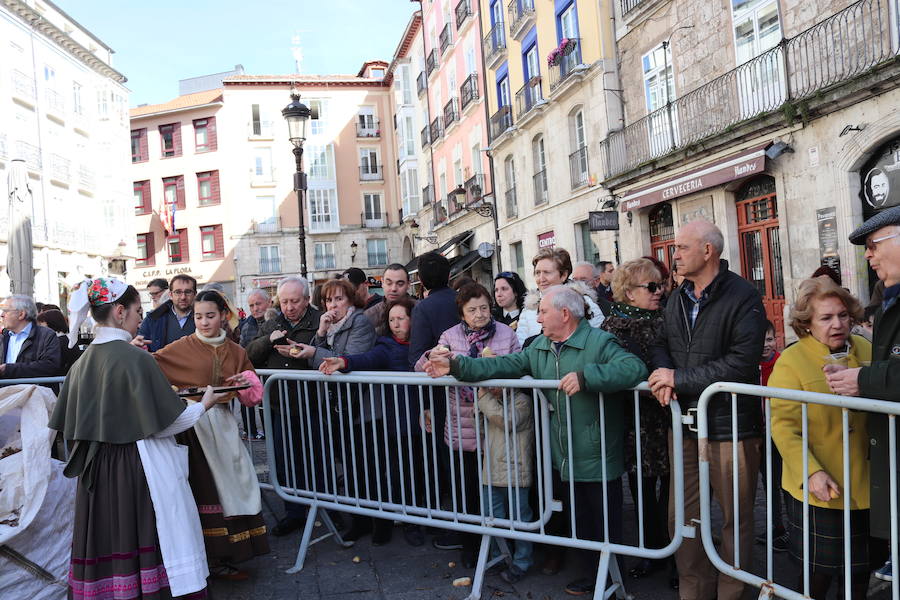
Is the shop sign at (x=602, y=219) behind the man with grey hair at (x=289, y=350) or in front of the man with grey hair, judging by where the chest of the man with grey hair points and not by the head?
behind

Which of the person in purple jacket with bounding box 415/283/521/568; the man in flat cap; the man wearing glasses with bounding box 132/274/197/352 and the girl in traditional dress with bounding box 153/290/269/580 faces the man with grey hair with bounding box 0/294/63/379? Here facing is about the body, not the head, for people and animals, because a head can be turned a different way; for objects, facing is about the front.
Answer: the man in flat cap

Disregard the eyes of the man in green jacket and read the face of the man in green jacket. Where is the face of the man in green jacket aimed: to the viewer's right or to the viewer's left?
to the viewer's left

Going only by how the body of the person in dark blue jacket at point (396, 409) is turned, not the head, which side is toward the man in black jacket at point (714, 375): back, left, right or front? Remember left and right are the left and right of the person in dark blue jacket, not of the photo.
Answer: left

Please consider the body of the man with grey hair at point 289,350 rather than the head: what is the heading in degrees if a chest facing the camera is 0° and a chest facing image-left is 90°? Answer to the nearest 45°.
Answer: approximately 45°

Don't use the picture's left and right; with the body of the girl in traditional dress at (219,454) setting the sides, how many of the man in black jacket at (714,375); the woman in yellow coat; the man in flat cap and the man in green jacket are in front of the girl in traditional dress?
4

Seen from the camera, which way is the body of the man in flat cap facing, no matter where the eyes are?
to the viewer's left

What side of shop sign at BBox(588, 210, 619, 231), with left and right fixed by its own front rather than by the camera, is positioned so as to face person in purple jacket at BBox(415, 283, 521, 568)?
front

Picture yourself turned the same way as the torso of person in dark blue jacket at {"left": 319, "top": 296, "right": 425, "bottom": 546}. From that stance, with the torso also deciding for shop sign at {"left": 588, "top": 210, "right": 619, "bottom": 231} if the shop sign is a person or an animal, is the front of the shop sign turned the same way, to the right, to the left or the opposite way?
the same way

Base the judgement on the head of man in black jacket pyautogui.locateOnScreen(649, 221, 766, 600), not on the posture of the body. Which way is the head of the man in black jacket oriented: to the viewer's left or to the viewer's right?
to the viewer's left

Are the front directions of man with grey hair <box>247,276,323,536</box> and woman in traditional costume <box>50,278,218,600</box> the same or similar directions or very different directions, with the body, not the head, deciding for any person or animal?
very different directions

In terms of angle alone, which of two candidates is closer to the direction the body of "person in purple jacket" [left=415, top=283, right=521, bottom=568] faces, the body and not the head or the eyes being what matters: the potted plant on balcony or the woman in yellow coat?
the woman in yellow coat

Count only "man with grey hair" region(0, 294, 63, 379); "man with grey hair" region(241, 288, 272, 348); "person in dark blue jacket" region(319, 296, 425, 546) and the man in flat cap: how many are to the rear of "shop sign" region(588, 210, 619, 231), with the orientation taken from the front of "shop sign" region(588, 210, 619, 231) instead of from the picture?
0

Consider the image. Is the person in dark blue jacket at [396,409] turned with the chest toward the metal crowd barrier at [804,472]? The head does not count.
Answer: no

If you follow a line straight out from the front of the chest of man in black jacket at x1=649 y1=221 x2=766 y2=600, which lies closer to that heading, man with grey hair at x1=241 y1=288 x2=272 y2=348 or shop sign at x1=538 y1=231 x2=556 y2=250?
the man with grey hair

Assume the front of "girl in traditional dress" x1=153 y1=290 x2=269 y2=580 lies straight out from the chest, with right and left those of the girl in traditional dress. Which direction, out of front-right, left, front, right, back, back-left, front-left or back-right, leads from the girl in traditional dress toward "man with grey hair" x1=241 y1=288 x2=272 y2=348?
back-left

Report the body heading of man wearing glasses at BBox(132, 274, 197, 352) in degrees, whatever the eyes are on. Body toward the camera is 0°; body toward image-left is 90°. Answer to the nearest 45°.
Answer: approximately 0°

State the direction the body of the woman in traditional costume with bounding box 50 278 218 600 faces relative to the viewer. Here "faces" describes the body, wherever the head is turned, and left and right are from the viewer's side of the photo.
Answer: facing away from the viewer and to the right of the viewer

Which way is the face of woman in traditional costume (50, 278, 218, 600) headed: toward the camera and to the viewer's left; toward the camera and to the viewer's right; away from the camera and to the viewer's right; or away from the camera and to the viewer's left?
away from the camera and to the viewer's right

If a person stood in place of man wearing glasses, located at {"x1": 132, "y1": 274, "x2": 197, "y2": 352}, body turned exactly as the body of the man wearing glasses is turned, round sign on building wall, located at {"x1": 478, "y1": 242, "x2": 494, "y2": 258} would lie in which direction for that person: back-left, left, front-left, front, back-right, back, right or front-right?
back-left

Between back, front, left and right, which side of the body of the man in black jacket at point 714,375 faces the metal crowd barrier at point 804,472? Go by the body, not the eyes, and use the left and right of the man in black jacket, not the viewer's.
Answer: left

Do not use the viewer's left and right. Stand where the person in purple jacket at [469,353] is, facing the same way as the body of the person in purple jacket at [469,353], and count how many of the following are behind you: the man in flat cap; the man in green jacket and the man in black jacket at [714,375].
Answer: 0

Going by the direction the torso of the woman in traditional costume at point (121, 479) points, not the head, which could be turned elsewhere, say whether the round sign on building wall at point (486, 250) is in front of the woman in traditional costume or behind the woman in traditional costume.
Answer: in front
